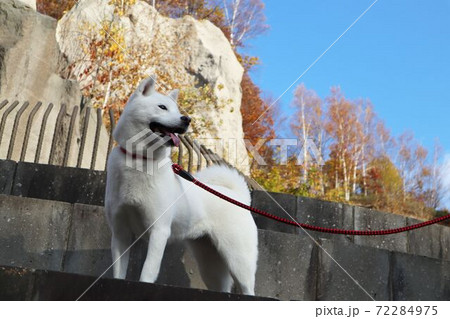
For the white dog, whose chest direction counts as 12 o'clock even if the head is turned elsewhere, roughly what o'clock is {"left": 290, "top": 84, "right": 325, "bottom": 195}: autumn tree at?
The autumn tree is roughly at 5 o'clock from the white dog.

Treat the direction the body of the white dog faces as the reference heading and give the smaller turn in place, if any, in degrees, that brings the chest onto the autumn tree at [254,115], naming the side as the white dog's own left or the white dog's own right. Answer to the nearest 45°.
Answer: approximately 135° to the white dog's own right

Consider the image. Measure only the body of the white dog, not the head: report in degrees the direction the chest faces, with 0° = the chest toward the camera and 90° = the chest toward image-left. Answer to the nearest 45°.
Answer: approximately 45°

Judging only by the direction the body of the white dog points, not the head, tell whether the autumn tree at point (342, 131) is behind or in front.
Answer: behind

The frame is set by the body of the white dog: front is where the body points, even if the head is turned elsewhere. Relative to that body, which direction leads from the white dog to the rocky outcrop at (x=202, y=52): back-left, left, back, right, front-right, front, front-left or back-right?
back-right

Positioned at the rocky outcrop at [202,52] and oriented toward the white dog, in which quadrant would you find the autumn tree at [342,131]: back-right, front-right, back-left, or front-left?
back-left

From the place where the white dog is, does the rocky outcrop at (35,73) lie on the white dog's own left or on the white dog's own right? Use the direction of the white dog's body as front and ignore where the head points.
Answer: on the white dog's own right

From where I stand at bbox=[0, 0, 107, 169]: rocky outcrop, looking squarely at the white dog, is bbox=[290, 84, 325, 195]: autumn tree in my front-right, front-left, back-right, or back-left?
back-left
